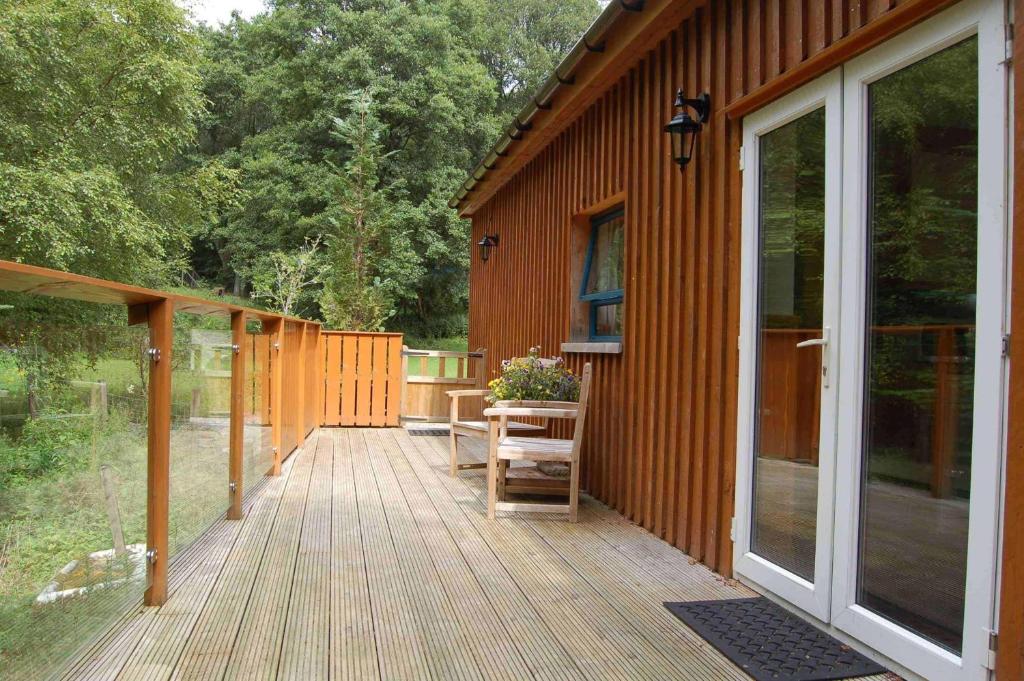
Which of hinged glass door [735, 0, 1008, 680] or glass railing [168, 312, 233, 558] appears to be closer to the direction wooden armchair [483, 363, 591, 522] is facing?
the glass railing

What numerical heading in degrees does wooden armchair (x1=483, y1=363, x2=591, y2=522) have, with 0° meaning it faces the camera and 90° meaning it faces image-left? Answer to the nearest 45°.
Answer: approximately 90°

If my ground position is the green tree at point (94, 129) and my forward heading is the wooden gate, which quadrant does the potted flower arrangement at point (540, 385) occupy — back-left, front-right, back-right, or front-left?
front-right

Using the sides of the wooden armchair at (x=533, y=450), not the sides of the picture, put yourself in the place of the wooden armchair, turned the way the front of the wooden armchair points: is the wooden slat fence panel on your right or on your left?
on your right

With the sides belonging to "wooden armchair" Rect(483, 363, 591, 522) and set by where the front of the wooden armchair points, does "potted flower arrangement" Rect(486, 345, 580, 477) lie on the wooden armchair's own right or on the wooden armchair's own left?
on the wooden armchair's own right

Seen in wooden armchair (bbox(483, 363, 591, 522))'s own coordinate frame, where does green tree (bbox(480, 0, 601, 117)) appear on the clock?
The green tree is roughly at 3 o'clock from the wooden armchair.

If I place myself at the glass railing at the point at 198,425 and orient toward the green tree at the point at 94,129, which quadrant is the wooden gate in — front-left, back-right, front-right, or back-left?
front-right

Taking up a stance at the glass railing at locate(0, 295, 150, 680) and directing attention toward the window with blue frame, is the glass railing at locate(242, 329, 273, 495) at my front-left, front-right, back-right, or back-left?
front-left

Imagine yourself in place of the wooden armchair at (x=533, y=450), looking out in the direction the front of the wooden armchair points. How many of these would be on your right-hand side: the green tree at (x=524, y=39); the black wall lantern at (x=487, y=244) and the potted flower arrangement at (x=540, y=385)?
3

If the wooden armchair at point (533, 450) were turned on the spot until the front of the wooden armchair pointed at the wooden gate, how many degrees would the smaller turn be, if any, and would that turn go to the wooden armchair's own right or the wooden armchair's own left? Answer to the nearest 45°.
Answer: approximately 90° to the wooden armchair's own right

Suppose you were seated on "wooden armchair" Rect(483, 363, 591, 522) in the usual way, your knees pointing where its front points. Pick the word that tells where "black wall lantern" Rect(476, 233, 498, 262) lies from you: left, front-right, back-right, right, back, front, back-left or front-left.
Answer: right

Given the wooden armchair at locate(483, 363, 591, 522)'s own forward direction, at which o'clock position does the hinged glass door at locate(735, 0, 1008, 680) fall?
The hinged glass door is roughly at 8 o'clock from the wooden armchair.

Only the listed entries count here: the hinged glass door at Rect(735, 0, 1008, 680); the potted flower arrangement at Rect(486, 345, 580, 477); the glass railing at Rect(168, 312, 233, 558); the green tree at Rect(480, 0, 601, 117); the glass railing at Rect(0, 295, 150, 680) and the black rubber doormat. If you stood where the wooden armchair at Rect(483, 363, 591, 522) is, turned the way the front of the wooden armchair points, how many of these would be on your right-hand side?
2

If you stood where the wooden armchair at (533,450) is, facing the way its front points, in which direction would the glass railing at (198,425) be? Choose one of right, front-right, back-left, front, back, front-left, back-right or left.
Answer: front-left
